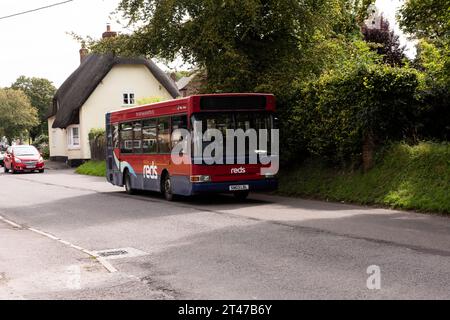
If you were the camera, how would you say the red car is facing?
facing the viewer and to the right of the viewer

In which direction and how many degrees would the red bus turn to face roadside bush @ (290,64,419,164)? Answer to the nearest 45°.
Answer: approximately 45° to its left

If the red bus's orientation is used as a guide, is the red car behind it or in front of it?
behind

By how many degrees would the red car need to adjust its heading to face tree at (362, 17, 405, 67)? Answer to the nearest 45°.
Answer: approximately 45° to its left

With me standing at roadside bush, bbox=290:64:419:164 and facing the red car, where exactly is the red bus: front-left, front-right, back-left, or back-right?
front-left

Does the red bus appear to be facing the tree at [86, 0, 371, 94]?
no

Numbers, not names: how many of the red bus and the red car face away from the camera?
0

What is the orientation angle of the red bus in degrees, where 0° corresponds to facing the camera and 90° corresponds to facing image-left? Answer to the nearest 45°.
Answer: approximately 315°

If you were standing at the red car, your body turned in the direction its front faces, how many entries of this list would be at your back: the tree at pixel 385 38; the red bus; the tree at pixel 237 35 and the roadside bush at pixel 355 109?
0

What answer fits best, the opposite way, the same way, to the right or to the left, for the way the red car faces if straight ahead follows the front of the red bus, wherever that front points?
the same way

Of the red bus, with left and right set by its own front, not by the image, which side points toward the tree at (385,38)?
left

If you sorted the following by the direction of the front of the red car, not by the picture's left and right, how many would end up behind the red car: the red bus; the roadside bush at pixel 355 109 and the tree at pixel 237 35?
0
